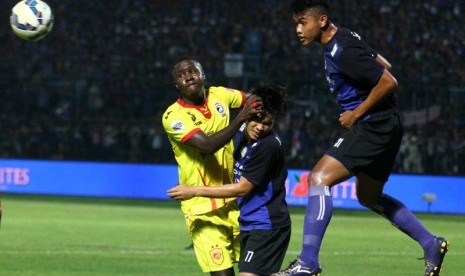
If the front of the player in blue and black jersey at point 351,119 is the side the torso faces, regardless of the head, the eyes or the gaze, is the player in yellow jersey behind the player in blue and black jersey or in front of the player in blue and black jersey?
in front

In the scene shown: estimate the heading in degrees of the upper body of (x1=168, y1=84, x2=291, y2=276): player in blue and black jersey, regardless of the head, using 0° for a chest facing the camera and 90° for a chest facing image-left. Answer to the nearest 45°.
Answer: approximately 45°

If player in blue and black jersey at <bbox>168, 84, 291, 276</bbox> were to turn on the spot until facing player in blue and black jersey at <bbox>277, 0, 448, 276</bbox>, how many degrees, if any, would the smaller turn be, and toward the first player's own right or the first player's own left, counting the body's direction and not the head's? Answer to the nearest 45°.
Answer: approximately 135° to the first player's own left

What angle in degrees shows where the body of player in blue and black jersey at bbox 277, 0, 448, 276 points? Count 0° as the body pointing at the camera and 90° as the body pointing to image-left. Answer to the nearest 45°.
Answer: approximately 90°

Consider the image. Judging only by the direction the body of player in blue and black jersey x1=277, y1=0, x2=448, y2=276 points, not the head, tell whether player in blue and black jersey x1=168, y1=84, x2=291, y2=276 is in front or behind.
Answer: in front

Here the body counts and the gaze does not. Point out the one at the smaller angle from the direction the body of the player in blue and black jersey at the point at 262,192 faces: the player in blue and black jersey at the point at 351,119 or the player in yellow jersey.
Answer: the player in yellow jersey
